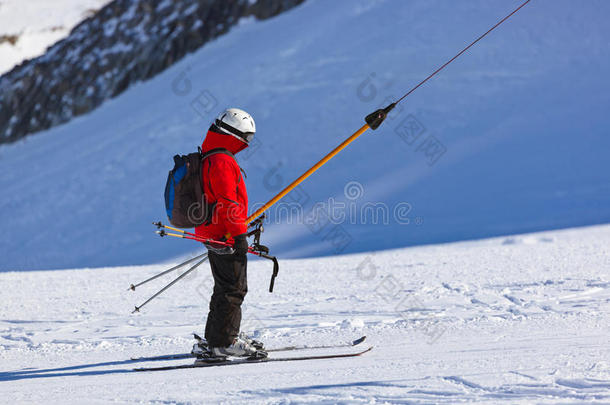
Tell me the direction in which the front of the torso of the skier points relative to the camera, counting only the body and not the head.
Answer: to the viewer's right

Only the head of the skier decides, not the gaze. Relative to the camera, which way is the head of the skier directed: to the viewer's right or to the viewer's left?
to the viewer's right
